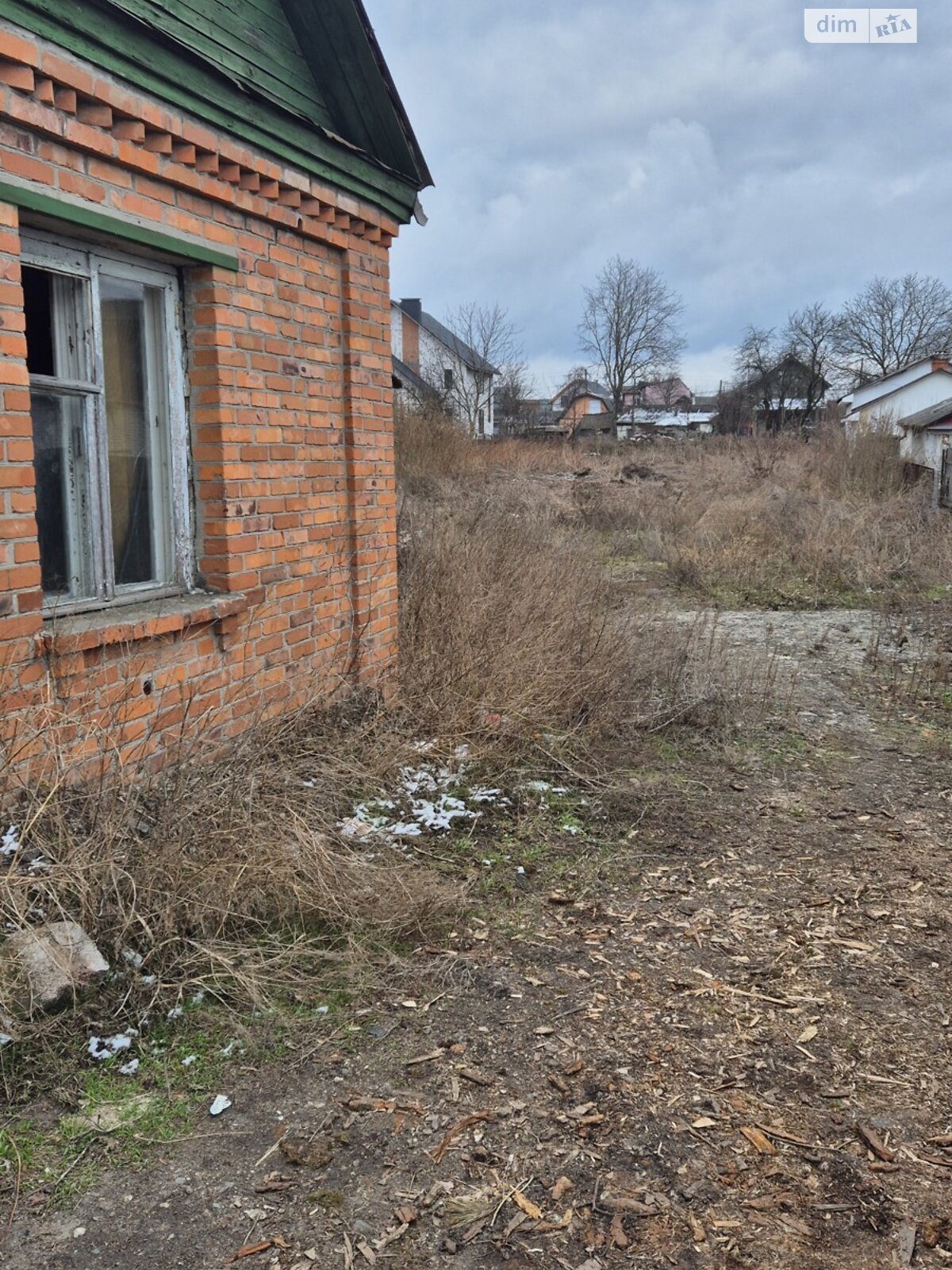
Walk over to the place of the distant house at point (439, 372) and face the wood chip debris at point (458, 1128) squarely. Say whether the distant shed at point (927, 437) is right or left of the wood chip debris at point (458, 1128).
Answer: left

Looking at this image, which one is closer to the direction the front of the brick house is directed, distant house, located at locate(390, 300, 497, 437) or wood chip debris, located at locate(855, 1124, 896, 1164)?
the wood chip debris

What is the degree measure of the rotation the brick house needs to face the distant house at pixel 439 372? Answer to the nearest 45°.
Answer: approximately 135° to its left

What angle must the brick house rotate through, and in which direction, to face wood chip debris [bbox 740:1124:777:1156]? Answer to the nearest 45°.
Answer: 0° — it already faces it

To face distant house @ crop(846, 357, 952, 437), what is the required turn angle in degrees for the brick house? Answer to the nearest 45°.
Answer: approximately 90° to its left

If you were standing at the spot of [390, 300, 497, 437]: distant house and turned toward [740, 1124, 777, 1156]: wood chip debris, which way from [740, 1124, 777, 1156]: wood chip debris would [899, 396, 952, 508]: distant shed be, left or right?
left

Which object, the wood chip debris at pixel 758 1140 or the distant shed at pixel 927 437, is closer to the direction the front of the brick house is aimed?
the wood chip debris

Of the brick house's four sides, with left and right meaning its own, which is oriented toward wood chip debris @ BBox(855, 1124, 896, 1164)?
front

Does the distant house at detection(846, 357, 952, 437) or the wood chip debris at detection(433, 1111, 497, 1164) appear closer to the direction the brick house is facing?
the wood chip debris

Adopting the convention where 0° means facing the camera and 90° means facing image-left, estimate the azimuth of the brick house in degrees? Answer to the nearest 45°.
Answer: approximately 315°

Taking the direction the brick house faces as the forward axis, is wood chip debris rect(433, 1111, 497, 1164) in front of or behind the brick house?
in front

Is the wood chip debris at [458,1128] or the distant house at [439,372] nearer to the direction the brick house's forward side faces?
the wood chip debris

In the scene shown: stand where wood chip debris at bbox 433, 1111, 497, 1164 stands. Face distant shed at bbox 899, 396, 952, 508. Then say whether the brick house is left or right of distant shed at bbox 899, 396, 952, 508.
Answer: left

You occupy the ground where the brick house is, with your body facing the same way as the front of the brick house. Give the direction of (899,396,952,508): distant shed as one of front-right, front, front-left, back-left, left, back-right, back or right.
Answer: left
